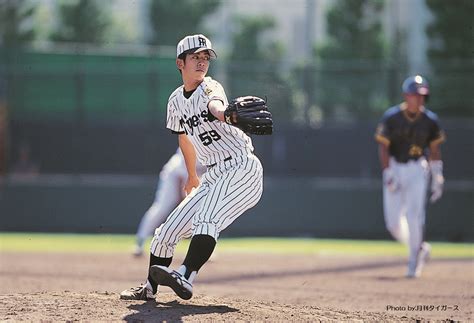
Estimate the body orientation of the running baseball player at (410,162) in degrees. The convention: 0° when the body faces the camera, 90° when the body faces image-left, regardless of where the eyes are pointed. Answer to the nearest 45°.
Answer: approximately 0°

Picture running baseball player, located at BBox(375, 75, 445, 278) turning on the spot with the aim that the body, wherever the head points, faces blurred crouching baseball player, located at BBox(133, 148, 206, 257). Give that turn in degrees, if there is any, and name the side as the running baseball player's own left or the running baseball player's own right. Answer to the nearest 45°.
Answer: approximately 90° to the running baseball player's own right

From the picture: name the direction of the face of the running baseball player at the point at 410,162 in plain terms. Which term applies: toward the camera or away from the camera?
toward the camera
